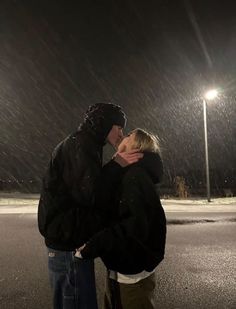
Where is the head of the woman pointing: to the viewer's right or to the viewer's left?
to the viewer's left

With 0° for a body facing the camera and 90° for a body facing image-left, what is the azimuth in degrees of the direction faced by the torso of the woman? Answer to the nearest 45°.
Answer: approximately 90°

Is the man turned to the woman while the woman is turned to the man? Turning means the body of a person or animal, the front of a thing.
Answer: yes

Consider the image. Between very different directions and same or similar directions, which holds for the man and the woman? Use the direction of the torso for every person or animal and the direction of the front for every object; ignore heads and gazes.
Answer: very different directions

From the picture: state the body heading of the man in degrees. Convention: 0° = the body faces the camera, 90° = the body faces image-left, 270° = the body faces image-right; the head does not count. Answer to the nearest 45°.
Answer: approximately 270°
